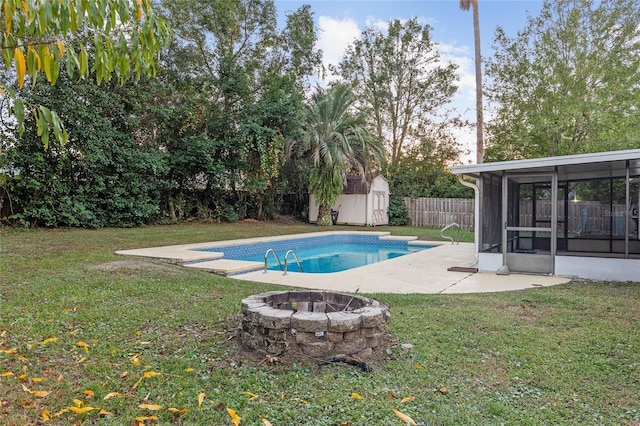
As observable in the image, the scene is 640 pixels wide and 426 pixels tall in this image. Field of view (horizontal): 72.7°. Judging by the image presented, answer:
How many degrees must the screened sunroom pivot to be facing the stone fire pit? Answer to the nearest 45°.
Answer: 0° — it already faces it

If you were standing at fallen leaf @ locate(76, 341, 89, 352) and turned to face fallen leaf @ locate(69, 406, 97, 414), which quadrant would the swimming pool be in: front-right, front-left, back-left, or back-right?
back-left

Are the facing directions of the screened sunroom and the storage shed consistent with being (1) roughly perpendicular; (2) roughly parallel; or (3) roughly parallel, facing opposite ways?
roughly perpendicular

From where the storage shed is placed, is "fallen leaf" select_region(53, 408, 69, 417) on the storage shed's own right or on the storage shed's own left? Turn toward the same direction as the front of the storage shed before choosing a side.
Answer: on the storage shed's own right

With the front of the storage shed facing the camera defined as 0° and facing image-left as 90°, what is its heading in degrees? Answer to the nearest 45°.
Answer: approximately 315°
